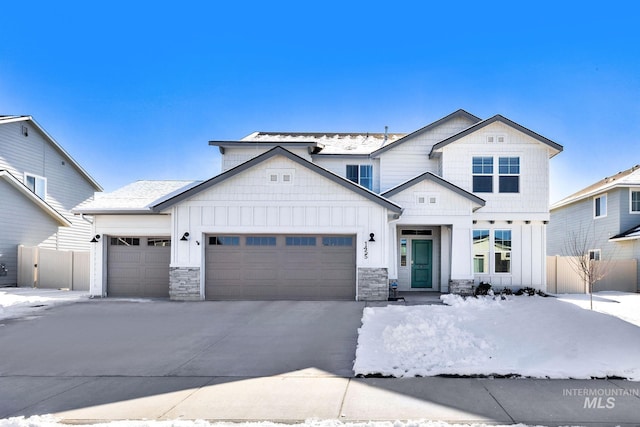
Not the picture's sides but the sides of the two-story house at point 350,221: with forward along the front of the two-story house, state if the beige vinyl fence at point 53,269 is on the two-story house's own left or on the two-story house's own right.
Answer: on the two-story house's own right

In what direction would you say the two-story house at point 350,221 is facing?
toward the camera

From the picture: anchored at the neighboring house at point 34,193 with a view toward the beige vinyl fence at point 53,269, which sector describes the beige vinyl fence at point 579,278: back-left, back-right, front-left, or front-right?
front-left

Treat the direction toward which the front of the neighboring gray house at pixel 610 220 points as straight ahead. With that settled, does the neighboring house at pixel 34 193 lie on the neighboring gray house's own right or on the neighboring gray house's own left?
on the neighboring gray house's own right

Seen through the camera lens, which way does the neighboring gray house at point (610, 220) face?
facing the viewer and to the right of the viewer

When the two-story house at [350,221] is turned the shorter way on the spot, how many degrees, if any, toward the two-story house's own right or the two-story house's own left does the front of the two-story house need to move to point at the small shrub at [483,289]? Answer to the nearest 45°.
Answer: approximately 90° to the two-story house's own left

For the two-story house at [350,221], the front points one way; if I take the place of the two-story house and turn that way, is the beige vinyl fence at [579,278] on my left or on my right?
on my left

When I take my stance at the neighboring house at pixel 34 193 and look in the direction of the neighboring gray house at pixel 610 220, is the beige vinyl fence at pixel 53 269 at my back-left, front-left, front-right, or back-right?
front-right
